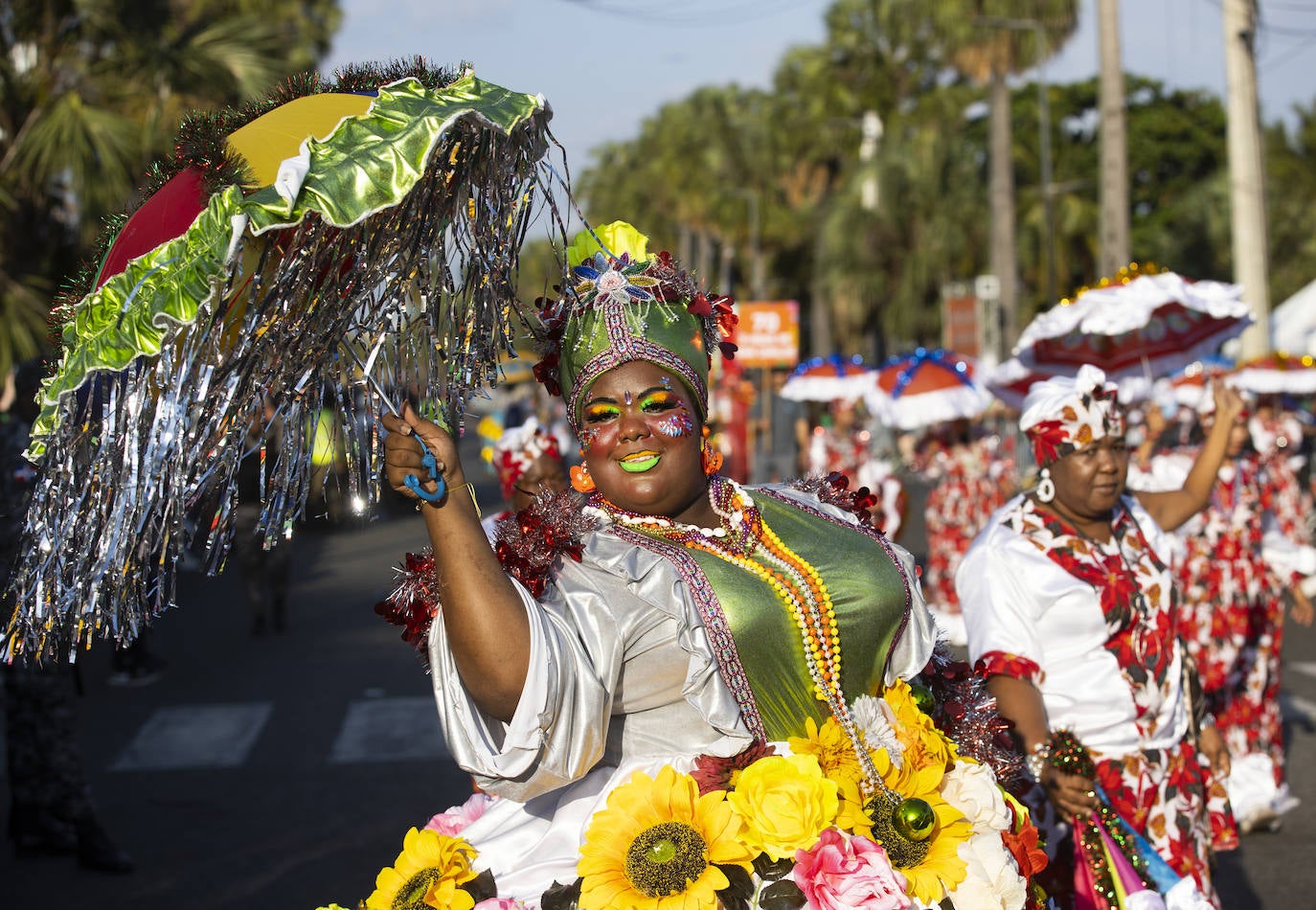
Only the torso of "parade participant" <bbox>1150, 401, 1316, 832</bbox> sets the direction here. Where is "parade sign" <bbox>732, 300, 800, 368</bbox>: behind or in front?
behind

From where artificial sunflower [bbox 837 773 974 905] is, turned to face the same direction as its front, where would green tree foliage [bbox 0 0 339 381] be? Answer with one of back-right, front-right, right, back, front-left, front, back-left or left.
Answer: back-right

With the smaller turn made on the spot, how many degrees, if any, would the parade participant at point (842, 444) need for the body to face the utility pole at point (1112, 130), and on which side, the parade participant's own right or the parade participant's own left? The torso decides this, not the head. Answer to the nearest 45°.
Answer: approximately 135° to the parade participant's own left

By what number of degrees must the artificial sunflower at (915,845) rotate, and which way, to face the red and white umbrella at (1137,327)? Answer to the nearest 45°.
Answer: approximately 180°

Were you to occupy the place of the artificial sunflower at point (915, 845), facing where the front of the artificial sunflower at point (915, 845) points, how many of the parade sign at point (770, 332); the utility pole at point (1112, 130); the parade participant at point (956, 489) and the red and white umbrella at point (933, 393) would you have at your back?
4

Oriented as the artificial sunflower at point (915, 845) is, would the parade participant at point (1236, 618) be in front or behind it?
behind
